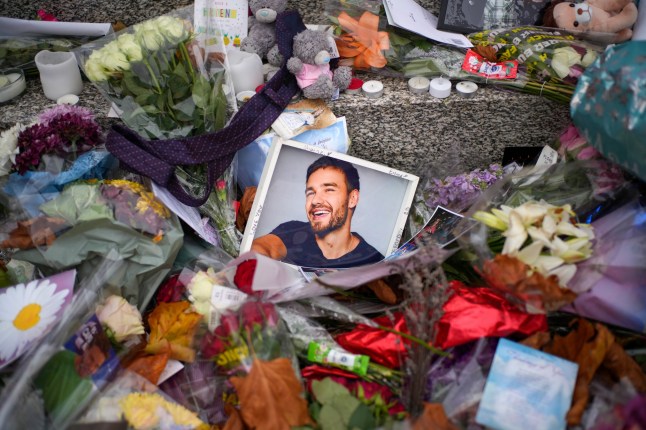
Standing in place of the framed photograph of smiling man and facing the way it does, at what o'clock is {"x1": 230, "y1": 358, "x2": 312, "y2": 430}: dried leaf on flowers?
The dried leaf on flowers is roughly at 12 o'clock from the framed photograph of smiling man.

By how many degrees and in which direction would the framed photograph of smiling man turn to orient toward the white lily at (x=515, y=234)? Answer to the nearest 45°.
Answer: approximately 45° to its left

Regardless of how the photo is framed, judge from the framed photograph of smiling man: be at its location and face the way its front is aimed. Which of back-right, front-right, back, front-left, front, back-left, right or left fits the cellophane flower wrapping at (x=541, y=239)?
front-left

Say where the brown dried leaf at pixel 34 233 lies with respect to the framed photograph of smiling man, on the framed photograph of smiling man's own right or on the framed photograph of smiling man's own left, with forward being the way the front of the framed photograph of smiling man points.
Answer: on the framed photograph of smiling man's own right

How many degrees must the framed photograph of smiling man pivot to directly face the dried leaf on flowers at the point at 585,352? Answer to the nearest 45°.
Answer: approximately 45° to its left

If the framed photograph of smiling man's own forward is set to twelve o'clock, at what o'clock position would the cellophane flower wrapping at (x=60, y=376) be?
The cellophane flower wrapping is roughly at 1 o'clock from the framed photograph of smiling man.

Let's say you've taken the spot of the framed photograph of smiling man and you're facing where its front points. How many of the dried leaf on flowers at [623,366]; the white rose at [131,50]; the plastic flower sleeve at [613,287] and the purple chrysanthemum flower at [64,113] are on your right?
2

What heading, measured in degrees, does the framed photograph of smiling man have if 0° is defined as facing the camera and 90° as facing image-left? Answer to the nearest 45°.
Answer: approximately 0°

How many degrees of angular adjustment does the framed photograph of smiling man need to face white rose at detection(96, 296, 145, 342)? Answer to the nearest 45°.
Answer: approximately 45° to its right

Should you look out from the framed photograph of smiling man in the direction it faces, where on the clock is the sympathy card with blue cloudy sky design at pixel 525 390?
The sympathy card with blue cloudy sky design is roughly at 11 o'clock from the framed photograph of smiling man.

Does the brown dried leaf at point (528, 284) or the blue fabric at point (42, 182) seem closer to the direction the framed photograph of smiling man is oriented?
the brown dried leaf
